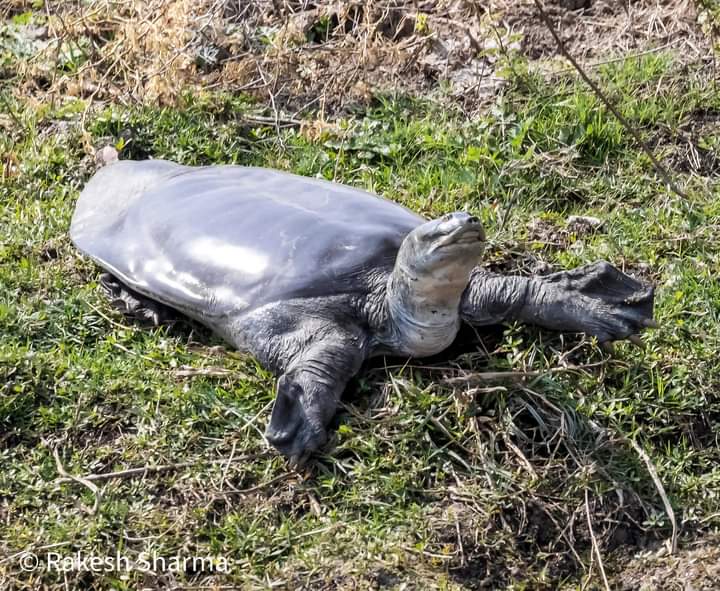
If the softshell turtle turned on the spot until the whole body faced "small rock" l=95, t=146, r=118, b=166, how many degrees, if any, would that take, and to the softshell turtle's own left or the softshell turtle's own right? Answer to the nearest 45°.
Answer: approximately 180°

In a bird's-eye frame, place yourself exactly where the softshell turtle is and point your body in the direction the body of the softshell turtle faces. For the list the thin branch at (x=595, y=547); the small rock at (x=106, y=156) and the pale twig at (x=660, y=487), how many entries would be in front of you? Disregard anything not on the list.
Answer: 2

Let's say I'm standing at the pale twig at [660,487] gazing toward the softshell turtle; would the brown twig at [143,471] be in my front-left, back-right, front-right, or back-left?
front-left

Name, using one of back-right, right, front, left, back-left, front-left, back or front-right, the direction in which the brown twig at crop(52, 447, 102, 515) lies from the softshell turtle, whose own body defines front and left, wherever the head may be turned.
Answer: right

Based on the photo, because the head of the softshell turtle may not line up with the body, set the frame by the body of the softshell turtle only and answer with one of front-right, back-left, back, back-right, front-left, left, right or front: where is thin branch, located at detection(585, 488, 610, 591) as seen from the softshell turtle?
front

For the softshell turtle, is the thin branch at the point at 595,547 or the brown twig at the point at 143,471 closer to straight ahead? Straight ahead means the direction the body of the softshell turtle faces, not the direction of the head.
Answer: the thin branch

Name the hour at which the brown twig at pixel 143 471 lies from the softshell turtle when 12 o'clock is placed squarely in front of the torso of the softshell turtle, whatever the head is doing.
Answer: The brown twig is roughly at 3 o'clock from the softshell turtle.

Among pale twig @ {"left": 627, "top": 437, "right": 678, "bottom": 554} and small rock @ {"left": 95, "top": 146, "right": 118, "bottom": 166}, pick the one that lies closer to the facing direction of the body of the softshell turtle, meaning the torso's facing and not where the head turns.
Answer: the pale twig

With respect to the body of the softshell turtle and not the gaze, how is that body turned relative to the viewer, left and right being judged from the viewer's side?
facing the viewer and to the right of the viewer

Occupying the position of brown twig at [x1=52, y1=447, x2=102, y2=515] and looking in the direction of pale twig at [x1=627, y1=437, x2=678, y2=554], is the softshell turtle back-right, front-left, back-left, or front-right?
front-left

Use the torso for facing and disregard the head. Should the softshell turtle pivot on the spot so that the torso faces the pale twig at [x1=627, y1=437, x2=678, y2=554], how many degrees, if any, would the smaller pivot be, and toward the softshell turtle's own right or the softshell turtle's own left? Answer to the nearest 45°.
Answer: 0° — it already faces it
